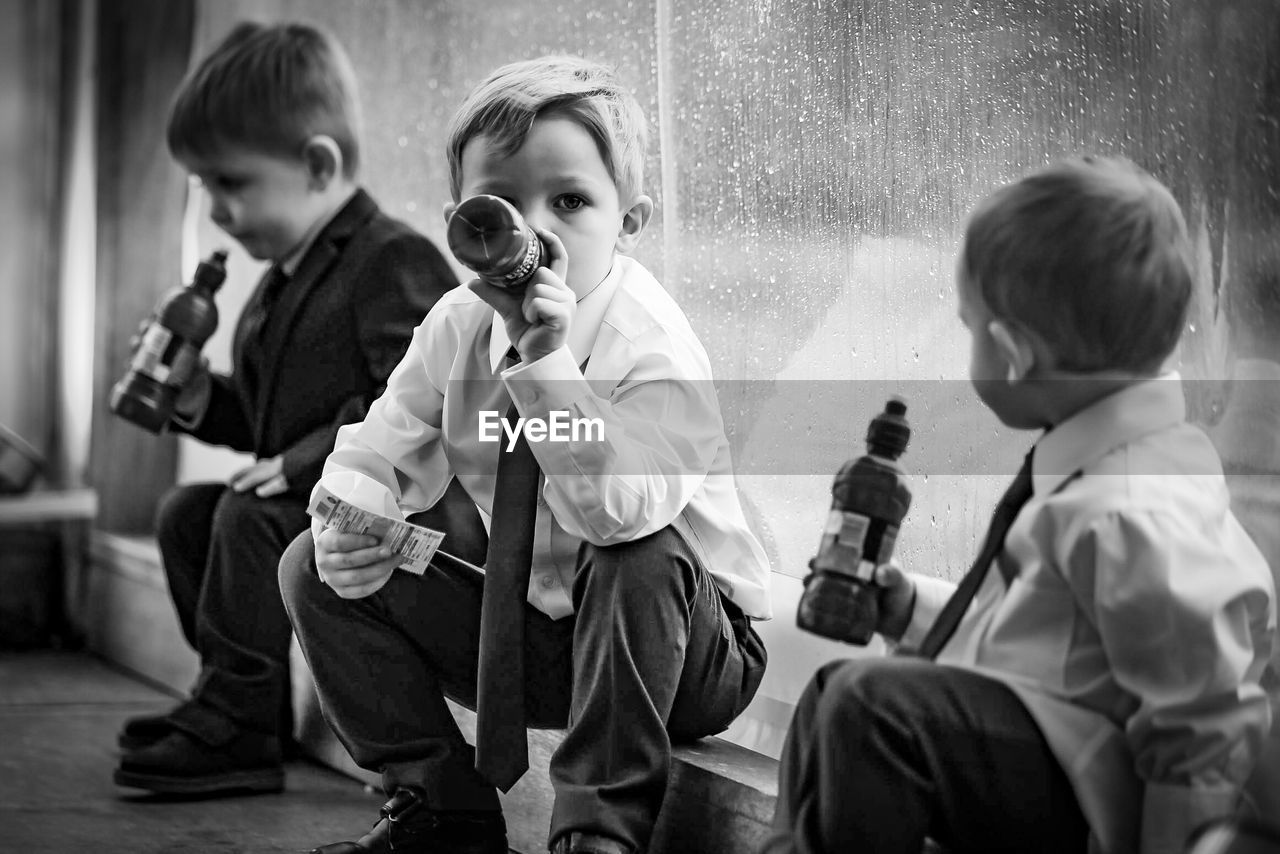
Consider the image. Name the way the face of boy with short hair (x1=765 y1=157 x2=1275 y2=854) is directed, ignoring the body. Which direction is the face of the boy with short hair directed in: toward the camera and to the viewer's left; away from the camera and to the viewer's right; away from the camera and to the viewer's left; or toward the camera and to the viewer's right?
away from the camera and to the viewer's left

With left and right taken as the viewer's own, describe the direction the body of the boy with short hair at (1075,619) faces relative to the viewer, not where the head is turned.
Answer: facing to the left of the viewer

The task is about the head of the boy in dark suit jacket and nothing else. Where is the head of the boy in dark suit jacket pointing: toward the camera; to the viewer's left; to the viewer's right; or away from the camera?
to the viewer's left
